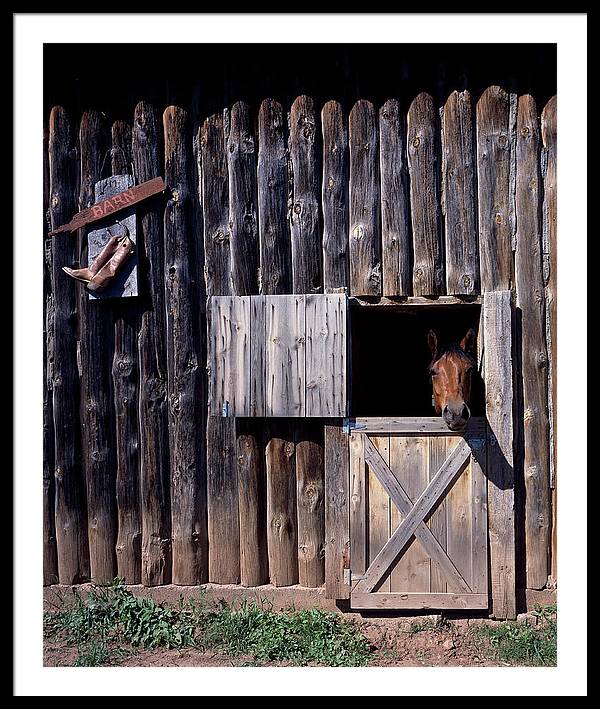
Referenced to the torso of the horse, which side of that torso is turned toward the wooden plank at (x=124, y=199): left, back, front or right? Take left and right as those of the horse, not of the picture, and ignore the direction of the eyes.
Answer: right

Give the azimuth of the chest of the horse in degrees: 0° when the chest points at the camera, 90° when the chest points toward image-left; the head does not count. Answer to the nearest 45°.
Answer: approximately 0°

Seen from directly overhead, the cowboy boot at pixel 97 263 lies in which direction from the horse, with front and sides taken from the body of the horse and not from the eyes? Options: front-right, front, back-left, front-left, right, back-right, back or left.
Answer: right

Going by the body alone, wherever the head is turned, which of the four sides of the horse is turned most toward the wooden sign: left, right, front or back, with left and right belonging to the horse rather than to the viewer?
right
